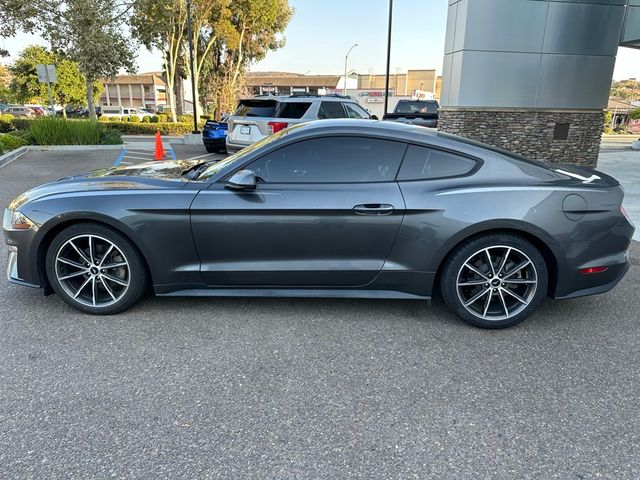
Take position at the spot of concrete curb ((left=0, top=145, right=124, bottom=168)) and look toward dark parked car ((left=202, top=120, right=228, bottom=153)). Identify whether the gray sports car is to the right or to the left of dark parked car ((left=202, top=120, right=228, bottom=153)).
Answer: right

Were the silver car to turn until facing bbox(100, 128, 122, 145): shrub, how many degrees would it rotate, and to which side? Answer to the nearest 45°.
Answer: approximately 90° to its left

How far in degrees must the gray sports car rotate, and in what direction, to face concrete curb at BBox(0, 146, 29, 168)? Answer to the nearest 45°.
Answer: approximately 45° to its right

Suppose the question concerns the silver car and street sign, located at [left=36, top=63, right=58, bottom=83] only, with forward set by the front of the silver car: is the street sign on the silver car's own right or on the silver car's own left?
on the silver car's own left

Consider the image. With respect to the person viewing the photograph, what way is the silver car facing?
facing away from the viewer and to the right of the viewer

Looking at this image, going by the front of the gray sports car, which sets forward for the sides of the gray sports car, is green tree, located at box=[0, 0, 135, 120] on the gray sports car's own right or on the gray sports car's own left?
on the gray sports car's own right

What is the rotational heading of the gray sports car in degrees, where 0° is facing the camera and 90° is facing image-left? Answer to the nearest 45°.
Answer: approximately 90°

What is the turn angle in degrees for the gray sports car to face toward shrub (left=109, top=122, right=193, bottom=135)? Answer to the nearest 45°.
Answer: approximately 45° to its right

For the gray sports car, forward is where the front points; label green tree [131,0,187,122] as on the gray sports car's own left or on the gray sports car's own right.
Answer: on the gray sports car's own right

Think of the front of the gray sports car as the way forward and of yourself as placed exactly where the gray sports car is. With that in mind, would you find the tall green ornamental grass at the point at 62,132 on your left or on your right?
on your right

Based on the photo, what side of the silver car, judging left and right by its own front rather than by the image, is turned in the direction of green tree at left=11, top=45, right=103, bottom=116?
left

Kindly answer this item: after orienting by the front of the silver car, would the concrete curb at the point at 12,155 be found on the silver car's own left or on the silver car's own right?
on the silver car's own left

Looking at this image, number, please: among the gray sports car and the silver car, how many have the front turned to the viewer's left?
1

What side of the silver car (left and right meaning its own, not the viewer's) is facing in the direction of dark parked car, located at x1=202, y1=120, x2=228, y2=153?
left

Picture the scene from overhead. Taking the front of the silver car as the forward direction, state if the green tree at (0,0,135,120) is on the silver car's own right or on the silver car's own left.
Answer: on the silver car's own left
